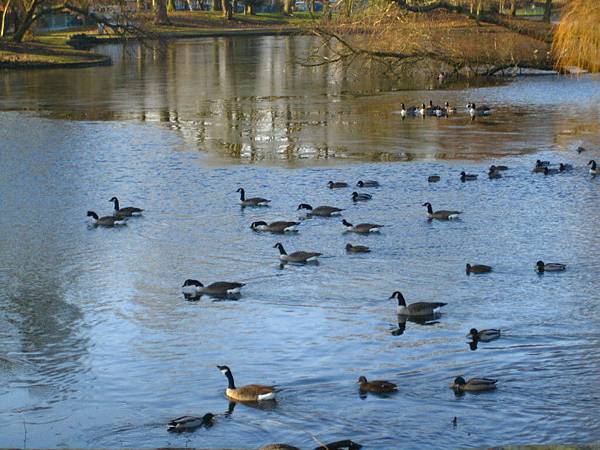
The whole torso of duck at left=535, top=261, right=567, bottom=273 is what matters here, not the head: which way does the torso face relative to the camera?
to the viewer's left

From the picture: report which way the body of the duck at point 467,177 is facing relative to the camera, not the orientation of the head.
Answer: to the viewer's left

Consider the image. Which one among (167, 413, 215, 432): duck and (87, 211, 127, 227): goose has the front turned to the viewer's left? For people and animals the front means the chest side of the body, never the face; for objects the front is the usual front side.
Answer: (87, 211, 127, 227): goose

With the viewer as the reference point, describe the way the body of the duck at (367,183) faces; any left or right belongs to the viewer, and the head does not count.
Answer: facing to the left of the viewer

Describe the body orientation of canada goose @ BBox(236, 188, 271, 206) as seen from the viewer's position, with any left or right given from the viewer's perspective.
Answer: facing to the left of the viewer

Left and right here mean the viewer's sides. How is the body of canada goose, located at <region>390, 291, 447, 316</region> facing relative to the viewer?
facing to the left of the viewer

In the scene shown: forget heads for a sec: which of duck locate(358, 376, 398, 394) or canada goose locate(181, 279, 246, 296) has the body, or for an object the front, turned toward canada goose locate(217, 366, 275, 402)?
duck locate(358, 376, 398, 394)

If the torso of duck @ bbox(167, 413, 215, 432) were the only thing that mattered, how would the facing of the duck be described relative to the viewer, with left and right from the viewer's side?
facing to the right of the viewer

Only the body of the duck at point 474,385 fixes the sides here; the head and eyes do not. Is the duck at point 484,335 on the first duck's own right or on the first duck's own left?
on the first duck's own right

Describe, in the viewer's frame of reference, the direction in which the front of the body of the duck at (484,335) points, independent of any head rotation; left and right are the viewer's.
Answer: facing to the left of the viewer

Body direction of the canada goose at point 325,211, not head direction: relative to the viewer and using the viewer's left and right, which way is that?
facing to the left of the viewer

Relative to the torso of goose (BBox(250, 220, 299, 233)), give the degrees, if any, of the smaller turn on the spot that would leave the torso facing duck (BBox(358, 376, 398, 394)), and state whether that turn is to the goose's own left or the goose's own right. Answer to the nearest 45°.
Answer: approximately 90° to the goose's own left

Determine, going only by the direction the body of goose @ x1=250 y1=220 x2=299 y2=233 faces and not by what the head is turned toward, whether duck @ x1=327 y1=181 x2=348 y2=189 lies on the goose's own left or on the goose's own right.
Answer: on the goose's own right

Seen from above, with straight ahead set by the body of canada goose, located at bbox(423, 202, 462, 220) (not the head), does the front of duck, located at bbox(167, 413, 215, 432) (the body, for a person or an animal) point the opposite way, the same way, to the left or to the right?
the opposite way

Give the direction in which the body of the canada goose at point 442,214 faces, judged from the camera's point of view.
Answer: to the viewer's left
